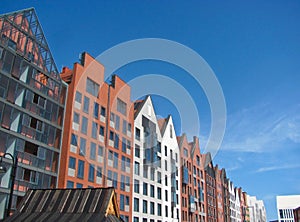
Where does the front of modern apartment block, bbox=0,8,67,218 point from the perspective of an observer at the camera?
facing the viewer and to the right of the viewer
